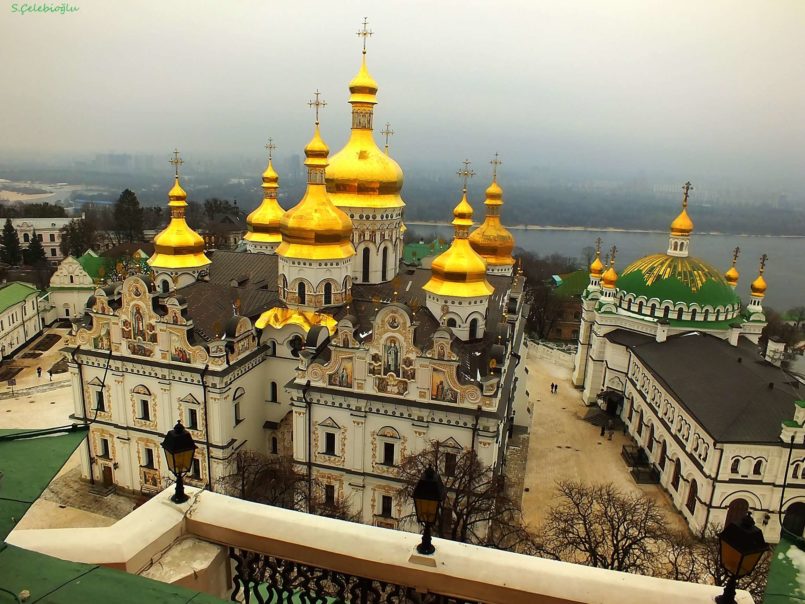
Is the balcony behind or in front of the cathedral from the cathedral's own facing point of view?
in front

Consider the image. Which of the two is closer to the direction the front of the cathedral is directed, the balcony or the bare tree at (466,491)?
the balcony

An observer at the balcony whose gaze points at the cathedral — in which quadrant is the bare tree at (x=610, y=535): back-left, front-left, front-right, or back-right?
front-right

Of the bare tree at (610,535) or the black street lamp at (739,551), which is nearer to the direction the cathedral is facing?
the black street lamp

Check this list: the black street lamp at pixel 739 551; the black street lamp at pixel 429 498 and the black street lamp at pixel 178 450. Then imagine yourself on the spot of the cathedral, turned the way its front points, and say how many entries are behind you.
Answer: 0

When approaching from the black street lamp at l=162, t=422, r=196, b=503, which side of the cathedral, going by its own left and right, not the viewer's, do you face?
front

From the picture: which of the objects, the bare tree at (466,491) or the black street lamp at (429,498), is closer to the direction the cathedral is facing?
the black street lamp

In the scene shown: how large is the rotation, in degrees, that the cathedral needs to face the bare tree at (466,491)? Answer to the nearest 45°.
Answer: approximately 45° to its left

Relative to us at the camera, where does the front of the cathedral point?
facing the viewer

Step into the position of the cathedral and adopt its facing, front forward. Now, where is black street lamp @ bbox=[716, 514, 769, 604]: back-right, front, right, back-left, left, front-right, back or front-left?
front

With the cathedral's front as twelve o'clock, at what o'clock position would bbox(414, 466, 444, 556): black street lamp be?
The black street lamp is roughly at 12 o'clock from the cathedral.
